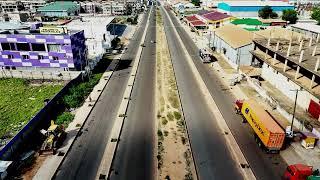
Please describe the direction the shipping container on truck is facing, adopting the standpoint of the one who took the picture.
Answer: facing away from the viewer and to the left of the viewer

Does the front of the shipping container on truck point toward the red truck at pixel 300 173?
no

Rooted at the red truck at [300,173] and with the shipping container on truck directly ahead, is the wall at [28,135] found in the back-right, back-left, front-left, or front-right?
front-left

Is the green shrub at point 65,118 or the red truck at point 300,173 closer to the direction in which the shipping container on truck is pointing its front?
the green shrub

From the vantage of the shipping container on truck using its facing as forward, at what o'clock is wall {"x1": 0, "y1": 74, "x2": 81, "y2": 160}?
The wall is roughly at 10 o'clock from the shipping container on truck.

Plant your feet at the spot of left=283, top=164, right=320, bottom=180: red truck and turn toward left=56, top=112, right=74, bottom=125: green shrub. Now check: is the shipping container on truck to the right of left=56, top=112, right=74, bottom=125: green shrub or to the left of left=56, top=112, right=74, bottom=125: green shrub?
right
